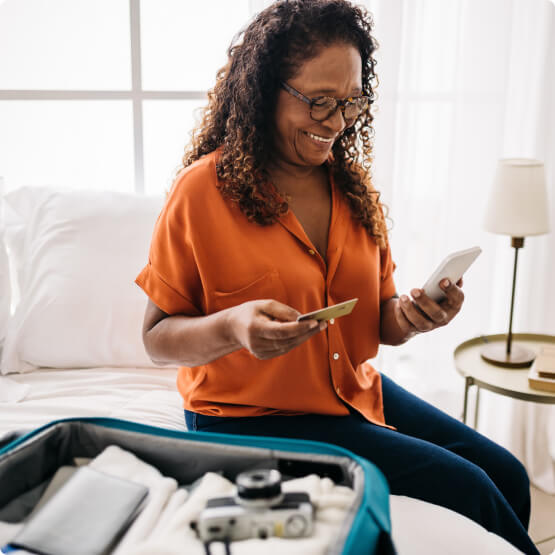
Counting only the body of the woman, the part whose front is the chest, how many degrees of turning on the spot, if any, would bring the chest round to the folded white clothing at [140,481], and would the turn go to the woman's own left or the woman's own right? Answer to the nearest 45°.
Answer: approximately 45° to the woman's own right

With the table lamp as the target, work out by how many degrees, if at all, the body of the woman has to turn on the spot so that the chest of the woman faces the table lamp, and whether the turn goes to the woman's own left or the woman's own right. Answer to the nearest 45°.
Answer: approximately 90° to the woman's own left

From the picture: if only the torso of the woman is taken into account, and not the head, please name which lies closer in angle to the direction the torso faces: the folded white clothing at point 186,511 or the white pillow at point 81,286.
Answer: the folded white clothing

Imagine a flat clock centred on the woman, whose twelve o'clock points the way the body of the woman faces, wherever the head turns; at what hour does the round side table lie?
The round side table is roughly at 9 o'clock from the woman.

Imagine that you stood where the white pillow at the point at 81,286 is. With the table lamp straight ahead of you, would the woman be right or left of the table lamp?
right

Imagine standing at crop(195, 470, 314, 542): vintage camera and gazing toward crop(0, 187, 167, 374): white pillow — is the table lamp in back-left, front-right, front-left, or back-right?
front-right

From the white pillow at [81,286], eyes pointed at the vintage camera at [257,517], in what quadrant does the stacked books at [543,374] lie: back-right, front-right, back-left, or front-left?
front-left

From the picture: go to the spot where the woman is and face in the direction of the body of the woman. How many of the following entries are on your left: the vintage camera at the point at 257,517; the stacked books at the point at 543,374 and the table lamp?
2

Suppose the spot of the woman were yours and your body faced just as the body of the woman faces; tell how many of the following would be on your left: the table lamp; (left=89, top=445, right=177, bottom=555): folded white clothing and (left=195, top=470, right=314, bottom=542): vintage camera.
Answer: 1

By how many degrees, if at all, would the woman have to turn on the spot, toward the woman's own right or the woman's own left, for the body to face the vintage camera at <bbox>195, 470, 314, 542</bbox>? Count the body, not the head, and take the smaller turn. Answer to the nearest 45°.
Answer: approximately 45° to the woman's own right

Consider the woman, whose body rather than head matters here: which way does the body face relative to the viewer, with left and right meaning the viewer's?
facing the viewer and to the right of the viewer

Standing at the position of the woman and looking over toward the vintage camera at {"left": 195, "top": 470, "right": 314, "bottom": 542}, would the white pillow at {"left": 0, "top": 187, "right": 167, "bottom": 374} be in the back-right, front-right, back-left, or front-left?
back-right

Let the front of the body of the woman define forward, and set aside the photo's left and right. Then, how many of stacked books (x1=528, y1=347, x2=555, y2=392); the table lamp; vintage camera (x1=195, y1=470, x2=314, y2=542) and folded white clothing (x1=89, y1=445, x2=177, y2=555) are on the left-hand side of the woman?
2

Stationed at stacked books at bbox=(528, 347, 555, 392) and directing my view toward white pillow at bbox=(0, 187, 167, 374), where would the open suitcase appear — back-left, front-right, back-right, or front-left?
front-left

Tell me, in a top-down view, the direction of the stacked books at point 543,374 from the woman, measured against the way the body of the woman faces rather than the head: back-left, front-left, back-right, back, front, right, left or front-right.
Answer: left

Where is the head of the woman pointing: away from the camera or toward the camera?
toward the camera

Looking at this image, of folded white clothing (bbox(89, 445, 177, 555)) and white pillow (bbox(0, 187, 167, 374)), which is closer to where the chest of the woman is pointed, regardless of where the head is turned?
the folded white clothing

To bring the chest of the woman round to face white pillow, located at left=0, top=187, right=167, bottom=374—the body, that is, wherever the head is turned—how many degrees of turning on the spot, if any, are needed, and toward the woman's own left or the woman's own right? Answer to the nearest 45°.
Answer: approximately 180°
